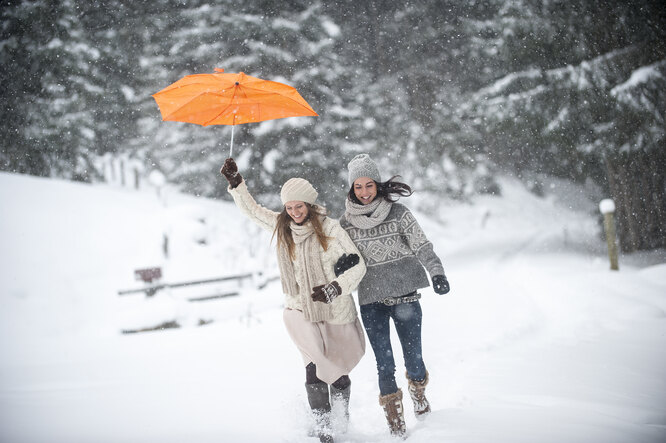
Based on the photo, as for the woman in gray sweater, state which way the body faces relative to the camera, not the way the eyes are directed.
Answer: toward the camera

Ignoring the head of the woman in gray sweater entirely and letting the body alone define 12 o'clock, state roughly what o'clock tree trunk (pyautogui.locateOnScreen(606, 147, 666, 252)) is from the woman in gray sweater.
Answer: The tree trunk is roughly at 7 o'clock from the woman in gray sweater.

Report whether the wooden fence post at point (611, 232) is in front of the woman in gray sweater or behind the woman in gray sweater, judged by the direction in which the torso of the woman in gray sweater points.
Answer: behind

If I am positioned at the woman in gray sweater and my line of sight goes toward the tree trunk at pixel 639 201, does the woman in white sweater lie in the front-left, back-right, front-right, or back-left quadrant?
back-left
